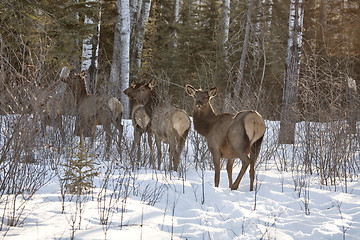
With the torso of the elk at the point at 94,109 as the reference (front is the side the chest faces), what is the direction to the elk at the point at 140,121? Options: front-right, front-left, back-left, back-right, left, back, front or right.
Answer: back

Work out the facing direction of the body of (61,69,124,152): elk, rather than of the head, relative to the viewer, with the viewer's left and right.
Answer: facing away from the viewer and to the left of the viewer

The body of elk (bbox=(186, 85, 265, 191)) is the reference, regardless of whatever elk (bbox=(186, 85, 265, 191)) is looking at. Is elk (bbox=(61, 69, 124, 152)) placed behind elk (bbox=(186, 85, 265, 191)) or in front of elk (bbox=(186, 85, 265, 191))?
in front

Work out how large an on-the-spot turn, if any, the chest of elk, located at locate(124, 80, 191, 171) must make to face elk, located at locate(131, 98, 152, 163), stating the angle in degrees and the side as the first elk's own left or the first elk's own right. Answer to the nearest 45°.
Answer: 0° — it already faces it

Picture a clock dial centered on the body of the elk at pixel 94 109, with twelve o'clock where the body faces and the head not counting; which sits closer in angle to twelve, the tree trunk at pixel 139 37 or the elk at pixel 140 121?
the tree trunk

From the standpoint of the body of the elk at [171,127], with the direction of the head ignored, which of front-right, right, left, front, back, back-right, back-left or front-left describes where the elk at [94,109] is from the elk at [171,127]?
front

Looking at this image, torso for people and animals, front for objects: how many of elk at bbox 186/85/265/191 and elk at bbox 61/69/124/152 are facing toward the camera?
0

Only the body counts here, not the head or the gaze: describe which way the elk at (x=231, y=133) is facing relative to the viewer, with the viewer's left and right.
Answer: facing away from the viewer and to the left of the viewer

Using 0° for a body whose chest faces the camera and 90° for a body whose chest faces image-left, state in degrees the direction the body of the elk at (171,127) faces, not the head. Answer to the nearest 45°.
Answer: approximately 135°

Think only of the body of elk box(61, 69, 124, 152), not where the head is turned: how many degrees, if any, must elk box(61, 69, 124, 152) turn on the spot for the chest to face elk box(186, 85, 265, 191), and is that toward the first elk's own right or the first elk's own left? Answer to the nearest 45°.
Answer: approximately 180°

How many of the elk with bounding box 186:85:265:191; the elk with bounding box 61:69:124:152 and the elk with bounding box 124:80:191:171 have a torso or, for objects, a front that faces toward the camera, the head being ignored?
0
